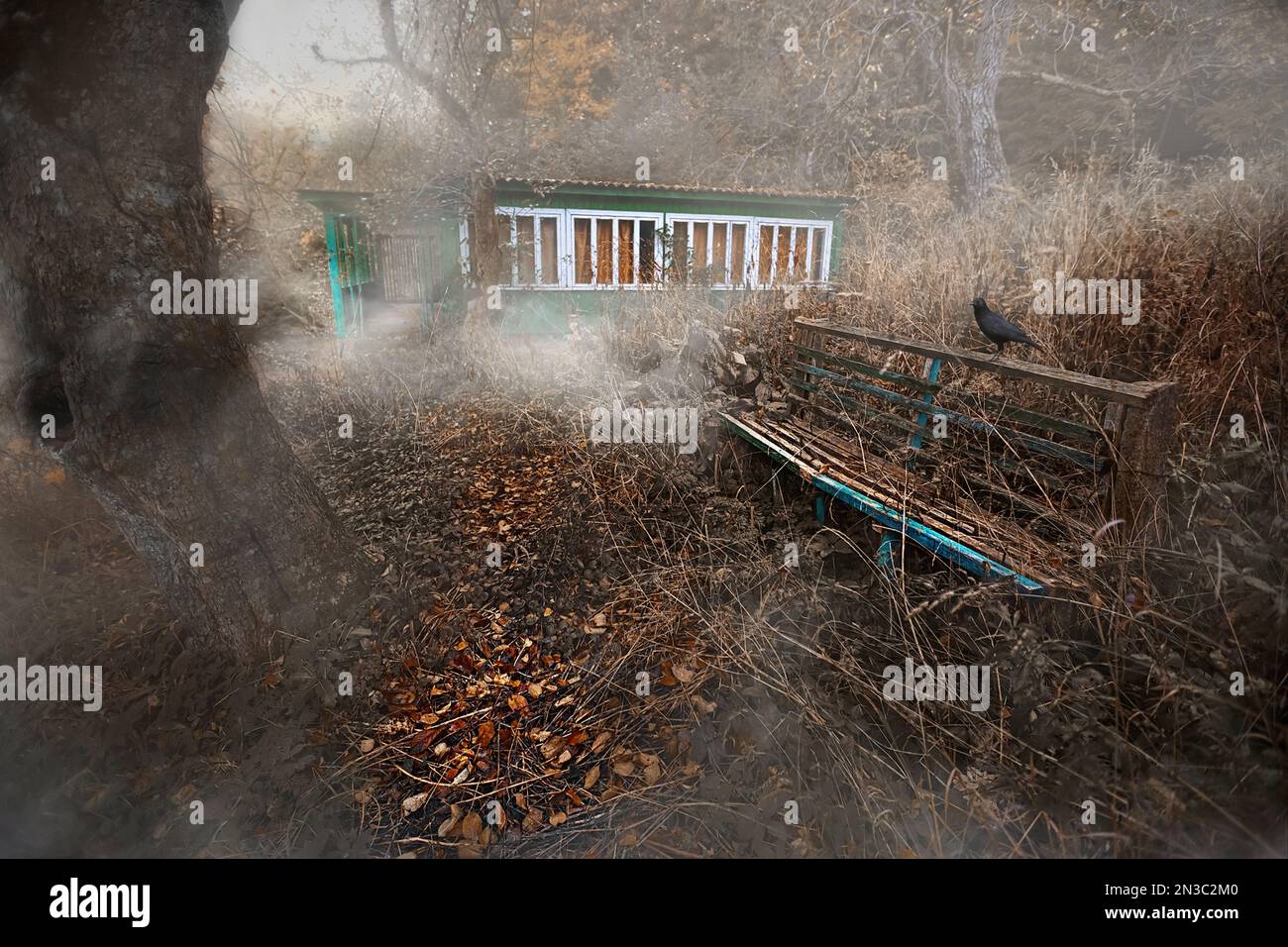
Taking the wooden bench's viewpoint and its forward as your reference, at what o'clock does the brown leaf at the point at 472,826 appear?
The brown leaf is roughly at 12 o'clock from the wooden bench.

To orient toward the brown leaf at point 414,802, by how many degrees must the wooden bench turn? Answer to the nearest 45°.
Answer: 0° — it already faces it

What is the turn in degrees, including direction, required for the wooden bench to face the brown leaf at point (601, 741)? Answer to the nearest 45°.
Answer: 0° — it already faces it

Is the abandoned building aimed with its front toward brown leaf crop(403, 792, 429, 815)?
yes

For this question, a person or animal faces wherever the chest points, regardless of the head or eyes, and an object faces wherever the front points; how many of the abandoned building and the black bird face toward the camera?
1

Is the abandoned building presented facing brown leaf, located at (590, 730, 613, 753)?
yes

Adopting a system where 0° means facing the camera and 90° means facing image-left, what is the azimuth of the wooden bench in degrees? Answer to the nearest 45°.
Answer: approximately 45°
